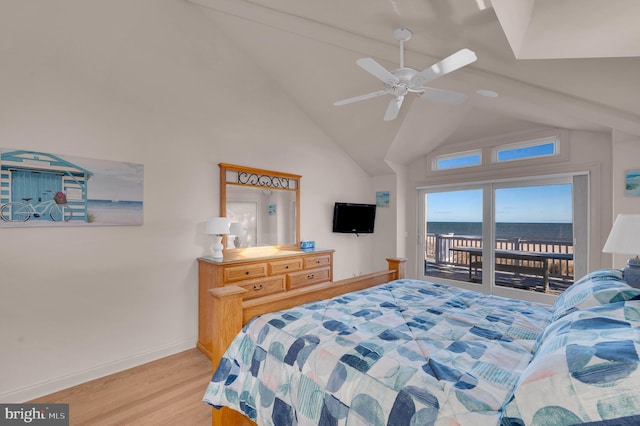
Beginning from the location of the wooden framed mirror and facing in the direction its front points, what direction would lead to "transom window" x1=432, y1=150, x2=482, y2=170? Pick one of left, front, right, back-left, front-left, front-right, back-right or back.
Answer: front-left

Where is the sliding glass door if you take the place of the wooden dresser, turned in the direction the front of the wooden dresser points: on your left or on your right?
on your left

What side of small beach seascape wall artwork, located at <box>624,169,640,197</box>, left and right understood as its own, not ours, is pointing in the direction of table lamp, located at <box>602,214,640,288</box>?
front

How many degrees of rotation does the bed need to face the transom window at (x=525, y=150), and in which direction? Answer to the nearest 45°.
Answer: approximately 45° to its right

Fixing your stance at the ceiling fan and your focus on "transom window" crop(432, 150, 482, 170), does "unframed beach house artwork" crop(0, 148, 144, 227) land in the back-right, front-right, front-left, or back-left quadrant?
back-left

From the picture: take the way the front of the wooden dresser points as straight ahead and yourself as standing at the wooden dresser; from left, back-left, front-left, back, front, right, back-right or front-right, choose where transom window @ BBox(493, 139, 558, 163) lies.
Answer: front-left

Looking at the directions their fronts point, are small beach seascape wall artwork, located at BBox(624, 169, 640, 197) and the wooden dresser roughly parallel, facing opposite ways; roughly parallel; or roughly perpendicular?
roughly perpendicular

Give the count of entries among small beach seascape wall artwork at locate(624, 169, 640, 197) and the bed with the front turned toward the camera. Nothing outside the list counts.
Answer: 1

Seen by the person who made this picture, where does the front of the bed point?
facing away from the viewer and to the left of the viewer

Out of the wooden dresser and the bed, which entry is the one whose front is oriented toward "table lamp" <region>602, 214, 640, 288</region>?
the wooden dresser

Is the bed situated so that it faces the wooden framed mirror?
yes

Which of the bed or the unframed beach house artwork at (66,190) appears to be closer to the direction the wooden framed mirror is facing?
the bed

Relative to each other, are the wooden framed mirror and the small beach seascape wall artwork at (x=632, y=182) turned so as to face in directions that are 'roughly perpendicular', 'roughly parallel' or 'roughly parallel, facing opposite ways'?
roughly perpendicular

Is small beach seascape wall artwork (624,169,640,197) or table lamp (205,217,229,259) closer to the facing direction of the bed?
the table lamp

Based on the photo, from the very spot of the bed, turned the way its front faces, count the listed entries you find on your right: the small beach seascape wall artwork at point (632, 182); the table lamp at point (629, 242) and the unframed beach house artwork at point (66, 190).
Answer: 2

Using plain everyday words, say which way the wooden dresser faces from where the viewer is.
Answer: facing the viewer and to the right of the viewer
